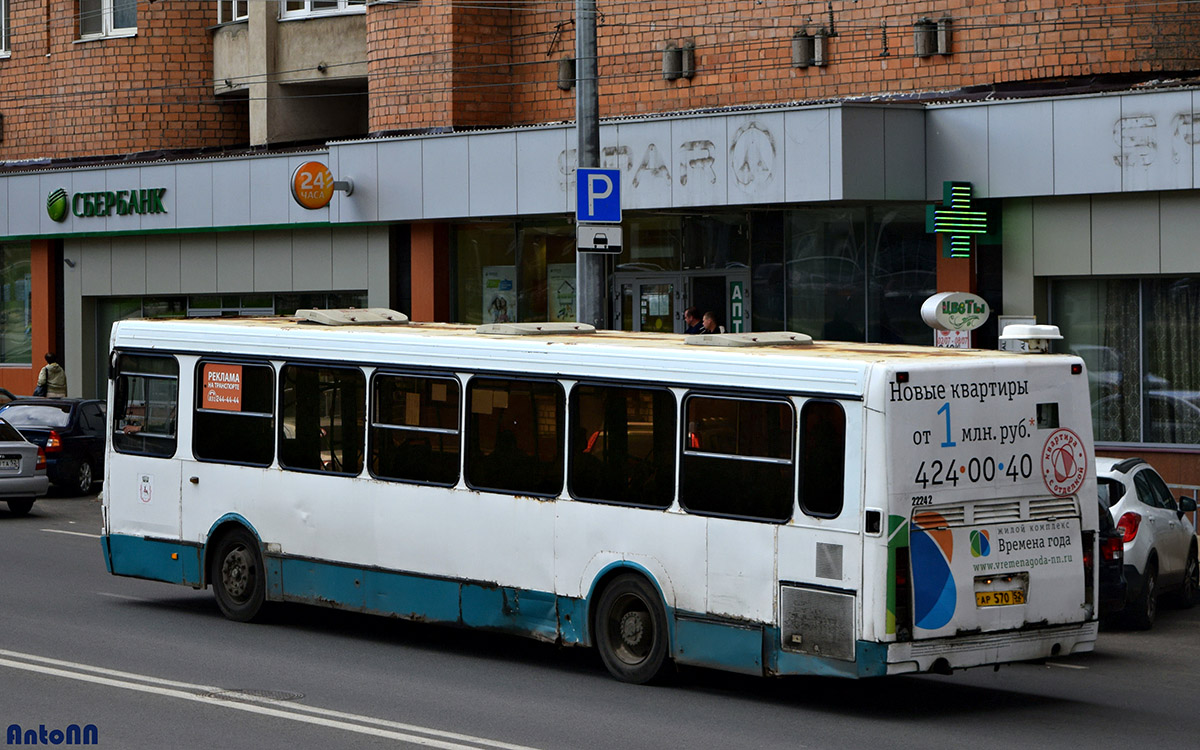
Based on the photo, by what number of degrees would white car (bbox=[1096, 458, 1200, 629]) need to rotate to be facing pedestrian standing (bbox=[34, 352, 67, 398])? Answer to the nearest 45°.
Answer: approximately 90° to its left

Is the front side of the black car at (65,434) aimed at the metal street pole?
no

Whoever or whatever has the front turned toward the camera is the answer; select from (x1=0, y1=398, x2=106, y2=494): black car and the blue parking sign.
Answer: the blue parking sign

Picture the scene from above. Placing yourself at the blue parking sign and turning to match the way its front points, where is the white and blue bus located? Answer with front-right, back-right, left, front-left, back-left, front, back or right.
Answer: front

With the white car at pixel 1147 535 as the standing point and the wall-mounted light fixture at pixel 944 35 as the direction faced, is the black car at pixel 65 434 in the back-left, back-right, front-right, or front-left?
front-left

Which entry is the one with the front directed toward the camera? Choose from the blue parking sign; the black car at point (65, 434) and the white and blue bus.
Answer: the blue parking sign

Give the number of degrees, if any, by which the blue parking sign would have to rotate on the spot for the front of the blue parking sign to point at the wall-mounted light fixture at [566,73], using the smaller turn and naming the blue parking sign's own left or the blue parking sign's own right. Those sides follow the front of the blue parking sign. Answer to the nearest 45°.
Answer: approximately 180°

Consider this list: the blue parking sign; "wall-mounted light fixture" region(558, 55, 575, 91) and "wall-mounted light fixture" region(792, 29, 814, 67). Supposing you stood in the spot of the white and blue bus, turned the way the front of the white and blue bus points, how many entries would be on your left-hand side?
0

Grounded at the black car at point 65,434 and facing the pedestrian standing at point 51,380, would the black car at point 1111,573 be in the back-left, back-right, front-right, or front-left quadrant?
back-right

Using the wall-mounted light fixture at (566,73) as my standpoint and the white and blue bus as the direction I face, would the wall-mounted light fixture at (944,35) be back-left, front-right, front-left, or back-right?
front-left

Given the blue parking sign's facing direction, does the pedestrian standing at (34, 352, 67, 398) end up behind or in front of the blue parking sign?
behind

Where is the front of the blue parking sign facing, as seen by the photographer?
facing the viewer

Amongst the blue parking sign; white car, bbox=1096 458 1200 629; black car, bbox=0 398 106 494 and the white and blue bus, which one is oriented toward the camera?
the blue parking sign

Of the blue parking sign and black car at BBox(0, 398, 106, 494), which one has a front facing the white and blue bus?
the blue parking sign

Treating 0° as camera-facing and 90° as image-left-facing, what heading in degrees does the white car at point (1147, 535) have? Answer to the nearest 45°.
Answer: approximately 225°

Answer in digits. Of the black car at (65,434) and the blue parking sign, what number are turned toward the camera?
1
